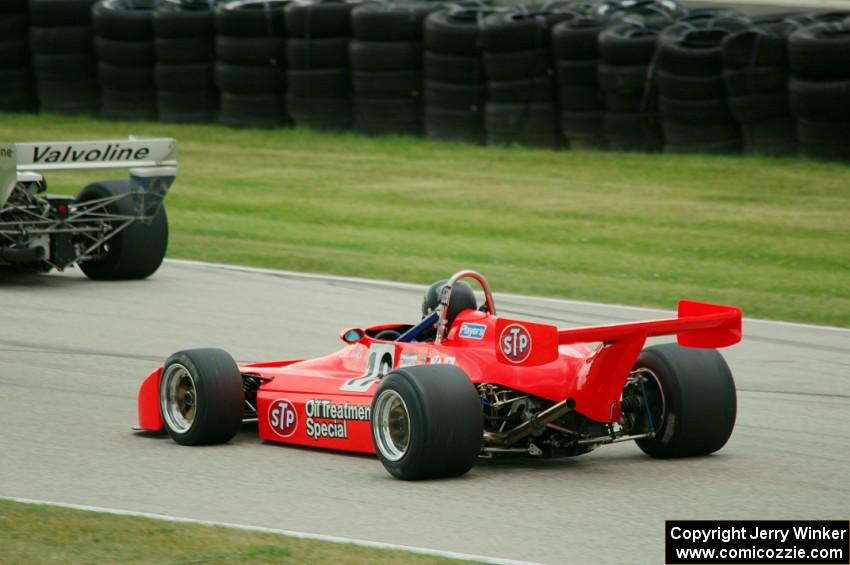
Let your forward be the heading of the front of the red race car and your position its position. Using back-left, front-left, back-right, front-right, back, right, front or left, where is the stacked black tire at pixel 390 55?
front-right

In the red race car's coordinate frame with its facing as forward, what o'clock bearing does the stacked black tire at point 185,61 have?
The stacked black tire is roughly at 1 o'clock from the red race car.

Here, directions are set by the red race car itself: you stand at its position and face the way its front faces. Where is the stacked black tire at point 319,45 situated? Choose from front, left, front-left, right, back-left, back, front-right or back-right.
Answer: front-right

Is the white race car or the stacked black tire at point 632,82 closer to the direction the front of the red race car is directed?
the white race car

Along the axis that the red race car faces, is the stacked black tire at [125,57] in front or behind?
in front

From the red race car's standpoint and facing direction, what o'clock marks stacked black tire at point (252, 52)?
The stacked black tire is roughly at 1 o'clock from the red race car.

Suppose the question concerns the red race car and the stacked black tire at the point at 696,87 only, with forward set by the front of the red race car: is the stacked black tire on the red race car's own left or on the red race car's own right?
on the red race car's own right

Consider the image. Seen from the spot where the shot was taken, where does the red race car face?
facing away from the viewer and to the left of the viewer

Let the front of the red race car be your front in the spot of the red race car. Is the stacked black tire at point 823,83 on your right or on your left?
on your right

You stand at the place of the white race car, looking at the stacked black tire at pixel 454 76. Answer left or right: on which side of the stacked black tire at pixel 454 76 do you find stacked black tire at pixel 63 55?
left

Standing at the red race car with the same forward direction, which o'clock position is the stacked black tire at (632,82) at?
The stacked black tire is roughly at 2 o'clock from the red race car.

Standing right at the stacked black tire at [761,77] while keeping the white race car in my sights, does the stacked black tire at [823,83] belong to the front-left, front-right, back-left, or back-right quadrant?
back-left
